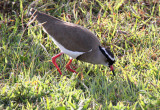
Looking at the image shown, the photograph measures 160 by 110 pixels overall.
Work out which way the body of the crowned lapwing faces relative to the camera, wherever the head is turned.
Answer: to the viewer's right
